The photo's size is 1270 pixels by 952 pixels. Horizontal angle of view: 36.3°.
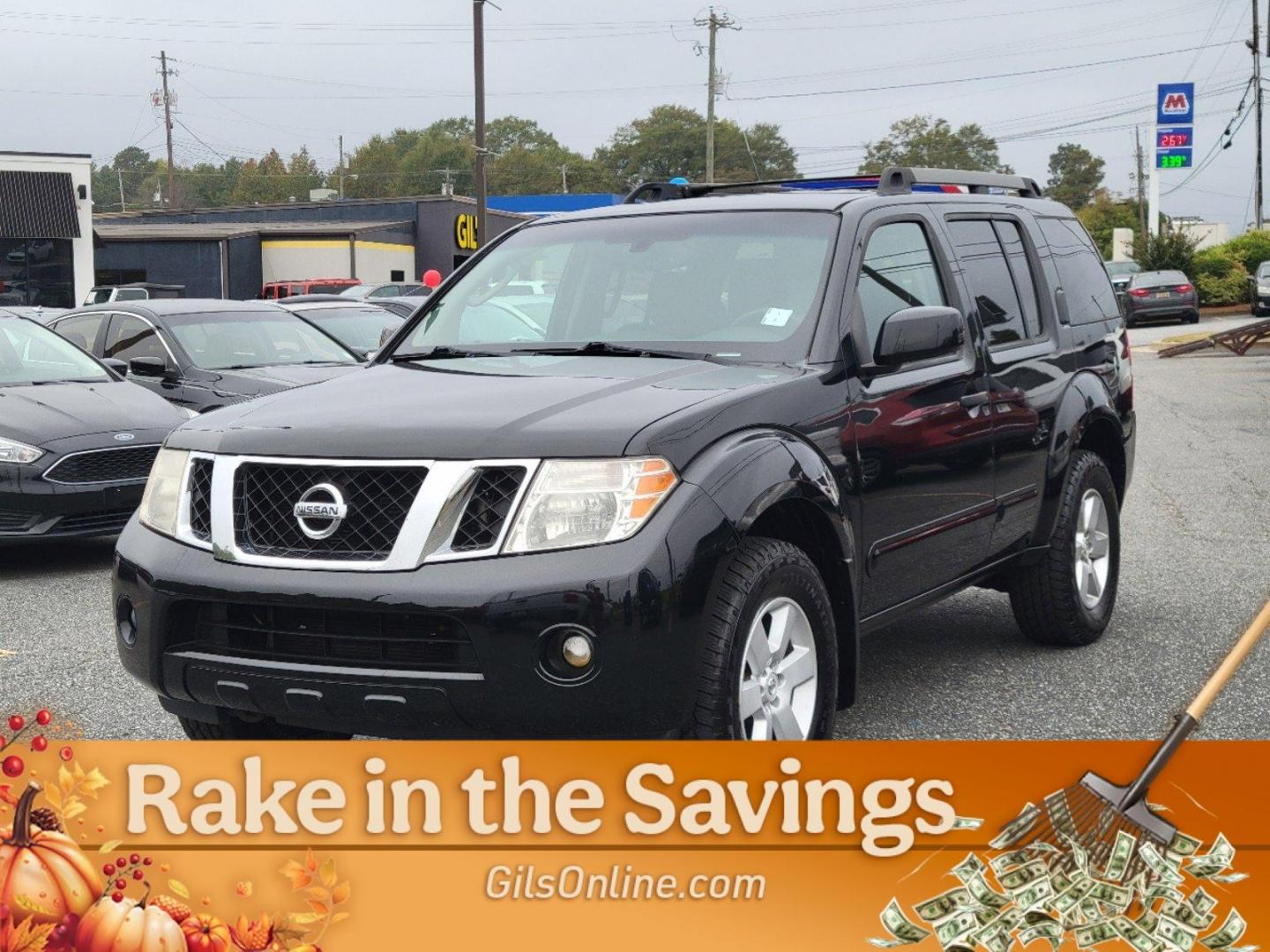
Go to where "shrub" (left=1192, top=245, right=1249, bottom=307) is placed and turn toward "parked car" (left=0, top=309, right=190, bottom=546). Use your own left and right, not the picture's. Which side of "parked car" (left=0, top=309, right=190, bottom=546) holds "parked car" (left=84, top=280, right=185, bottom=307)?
right

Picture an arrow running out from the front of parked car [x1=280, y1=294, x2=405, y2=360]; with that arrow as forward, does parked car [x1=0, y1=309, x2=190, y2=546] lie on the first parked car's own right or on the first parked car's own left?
on the first parked car's own right

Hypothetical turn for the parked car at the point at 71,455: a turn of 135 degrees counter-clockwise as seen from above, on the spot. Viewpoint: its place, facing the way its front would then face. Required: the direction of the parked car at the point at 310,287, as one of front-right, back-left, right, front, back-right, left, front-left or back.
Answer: front

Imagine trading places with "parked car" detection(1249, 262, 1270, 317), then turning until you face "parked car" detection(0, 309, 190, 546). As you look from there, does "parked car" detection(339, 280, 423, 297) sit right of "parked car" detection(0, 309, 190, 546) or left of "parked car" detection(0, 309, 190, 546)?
right

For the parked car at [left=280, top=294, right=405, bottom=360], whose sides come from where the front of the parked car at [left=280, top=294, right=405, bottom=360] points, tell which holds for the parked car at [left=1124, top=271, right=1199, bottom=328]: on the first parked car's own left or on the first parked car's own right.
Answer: on the first parked car's own left

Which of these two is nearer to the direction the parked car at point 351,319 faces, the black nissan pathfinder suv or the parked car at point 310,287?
the black nissan pathfinder suv

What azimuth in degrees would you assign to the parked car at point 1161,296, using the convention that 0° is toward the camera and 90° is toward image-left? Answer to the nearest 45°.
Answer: approximately 180°

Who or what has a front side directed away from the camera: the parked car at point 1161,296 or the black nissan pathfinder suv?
the parked car

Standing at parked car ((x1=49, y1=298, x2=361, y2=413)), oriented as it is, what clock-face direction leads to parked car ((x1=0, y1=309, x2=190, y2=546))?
parked car ((x1=0, y1=309, x2=190, y2=546)) is roughly at 2 o'clock from parked car ((x1=49, y1=298, x2=361, y2=413)).

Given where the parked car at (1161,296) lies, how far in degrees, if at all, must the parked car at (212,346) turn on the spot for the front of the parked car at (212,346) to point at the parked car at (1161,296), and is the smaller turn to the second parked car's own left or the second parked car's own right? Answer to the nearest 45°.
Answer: approximately 90° to the second parked car's own left

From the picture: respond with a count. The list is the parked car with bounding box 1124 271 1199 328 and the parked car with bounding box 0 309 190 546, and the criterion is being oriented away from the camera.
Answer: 1
